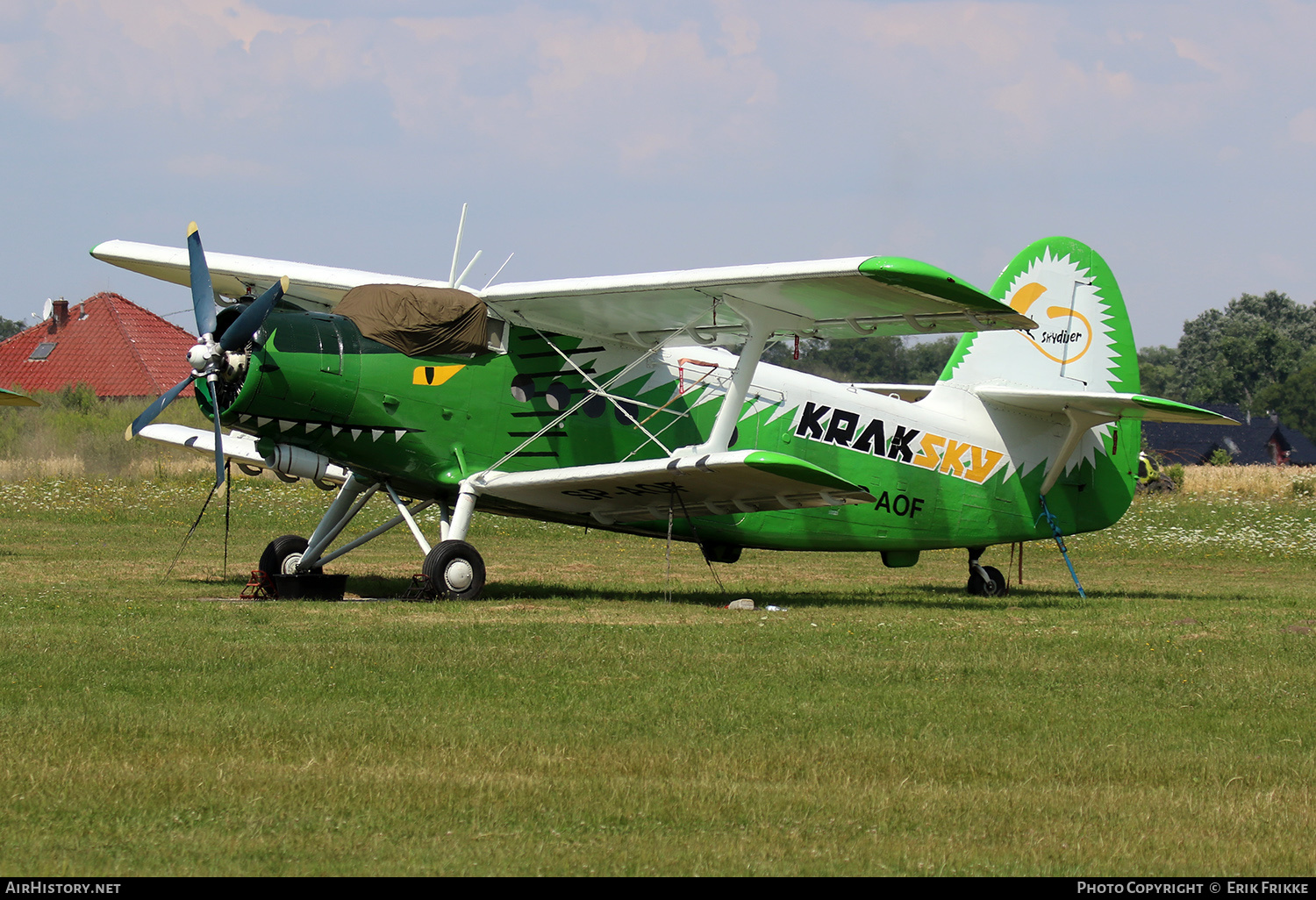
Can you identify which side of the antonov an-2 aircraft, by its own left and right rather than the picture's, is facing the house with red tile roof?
right

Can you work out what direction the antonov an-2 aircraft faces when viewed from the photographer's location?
facing the viewer and to the left of the viewer
